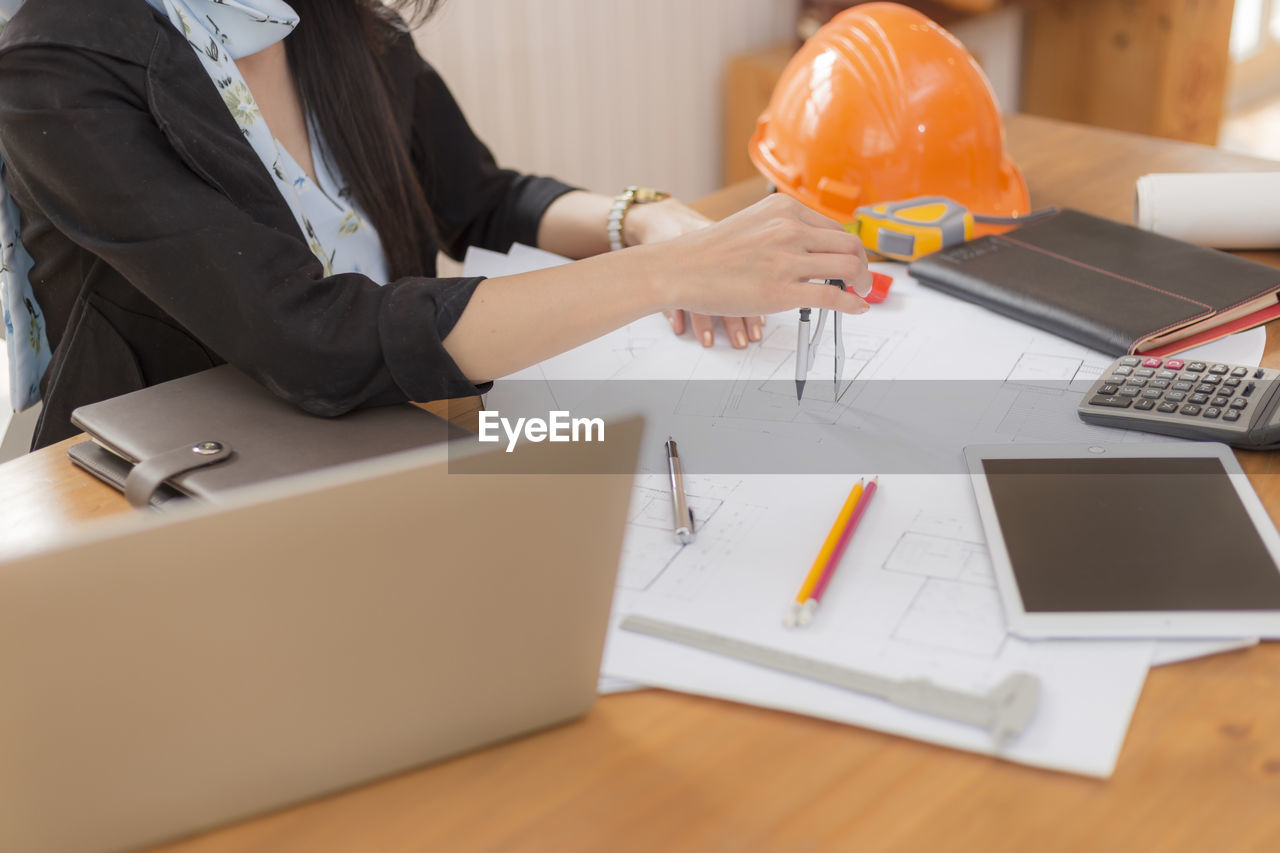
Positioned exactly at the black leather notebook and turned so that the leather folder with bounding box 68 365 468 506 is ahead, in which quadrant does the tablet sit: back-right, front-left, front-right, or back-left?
front-left

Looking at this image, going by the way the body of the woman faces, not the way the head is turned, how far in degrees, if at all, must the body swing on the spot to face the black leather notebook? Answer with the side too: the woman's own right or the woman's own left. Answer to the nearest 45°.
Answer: approximately 45° to the woman's own left

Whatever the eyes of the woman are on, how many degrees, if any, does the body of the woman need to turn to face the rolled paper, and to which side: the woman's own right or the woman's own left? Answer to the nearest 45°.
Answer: approximately 45° to the woman's own left

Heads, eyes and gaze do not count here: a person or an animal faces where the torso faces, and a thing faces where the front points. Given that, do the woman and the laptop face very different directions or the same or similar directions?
very different directions

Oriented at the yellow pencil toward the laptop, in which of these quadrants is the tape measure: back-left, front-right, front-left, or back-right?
back-right

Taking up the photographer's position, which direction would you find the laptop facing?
facing away from the viewer and to the left of the viewer

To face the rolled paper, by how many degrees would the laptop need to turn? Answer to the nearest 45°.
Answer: approximately 90° to its right

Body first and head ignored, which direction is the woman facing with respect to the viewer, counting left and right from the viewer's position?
facing the viewer and to the right of the viewer

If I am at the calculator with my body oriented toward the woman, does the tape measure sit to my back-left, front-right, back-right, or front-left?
front-right
